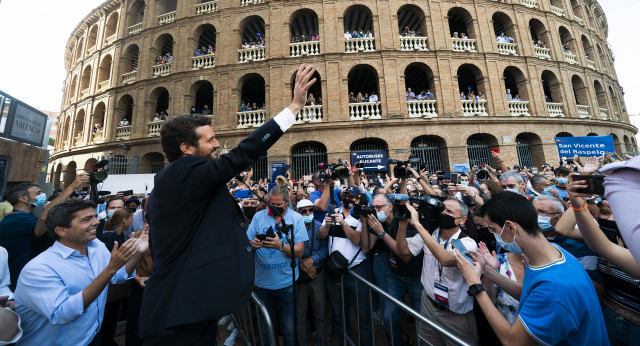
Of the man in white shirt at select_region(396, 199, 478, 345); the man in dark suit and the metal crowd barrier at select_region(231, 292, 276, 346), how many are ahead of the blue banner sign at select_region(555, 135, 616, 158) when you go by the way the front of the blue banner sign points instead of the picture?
3

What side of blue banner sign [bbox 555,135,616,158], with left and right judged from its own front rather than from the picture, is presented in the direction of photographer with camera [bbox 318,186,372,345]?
front

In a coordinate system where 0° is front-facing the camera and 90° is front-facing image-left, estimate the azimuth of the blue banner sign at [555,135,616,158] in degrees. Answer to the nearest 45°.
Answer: approximately 0°

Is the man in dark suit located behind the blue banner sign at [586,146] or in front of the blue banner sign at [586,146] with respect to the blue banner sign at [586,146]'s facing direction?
in front

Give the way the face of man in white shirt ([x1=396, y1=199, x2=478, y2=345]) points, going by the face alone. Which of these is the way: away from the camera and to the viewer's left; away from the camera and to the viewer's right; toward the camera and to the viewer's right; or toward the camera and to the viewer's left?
toward the camera and to the viewer's left

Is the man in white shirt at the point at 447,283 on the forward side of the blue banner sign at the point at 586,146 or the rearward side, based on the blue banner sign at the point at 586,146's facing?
on the forward side

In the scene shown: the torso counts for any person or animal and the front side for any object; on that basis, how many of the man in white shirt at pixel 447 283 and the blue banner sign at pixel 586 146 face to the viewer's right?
0

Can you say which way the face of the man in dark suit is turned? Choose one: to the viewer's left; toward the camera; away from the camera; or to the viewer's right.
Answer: to the viewer's right
